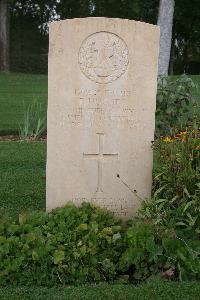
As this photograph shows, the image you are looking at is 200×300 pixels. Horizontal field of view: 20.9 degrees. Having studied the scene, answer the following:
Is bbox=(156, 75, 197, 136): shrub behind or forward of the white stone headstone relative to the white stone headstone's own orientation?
behind

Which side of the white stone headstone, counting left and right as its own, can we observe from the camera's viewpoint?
front
